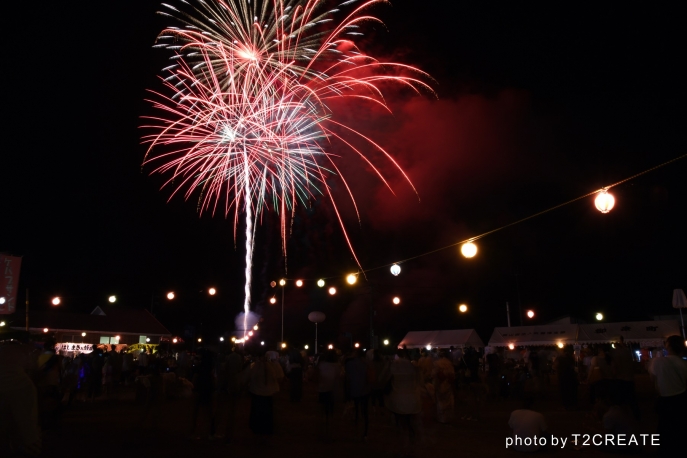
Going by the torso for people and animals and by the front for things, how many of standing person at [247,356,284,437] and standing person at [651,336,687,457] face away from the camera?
2

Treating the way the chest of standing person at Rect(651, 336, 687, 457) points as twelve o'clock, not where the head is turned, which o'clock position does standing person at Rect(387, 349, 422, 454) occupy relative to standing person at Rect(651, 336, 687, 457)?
standing person at Rect(387, 349, 422, 454) is roughly at 9 o'clock from standing person at Rect(651, 336, 687, 457).

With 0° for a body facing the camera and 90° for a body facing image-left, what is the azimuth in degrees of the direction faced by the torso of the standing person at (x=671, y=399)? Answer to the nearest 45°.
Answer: approximately 180°

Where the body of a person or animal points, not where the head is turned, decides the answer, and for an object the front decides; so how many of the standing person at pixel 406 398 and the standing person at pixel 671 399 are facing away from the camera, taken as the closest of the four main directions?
2

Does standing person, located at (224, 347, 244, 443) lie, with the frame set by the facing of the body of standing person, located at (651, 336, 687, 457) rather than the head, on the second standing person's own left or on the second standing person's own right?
on the second standing person's own left

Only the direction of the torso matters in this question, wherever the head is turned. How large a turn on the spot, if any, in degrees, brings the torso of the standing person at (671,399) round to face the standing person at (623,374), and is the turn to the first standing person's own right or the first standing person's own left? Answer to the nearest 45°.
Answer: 0° — they already face them

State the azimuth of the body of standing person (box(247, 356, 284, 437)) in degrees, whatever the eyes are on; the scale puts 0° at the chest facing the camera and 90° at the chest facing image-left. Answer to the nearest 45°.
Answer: approximately 180°

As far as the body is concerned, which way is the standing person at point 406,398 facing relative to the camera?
away from the camera

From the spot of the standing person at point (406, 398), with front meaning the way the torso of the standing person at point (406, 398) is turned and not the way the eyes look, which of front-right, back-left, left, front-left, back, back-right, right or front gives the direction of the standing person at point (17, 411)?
back-left
